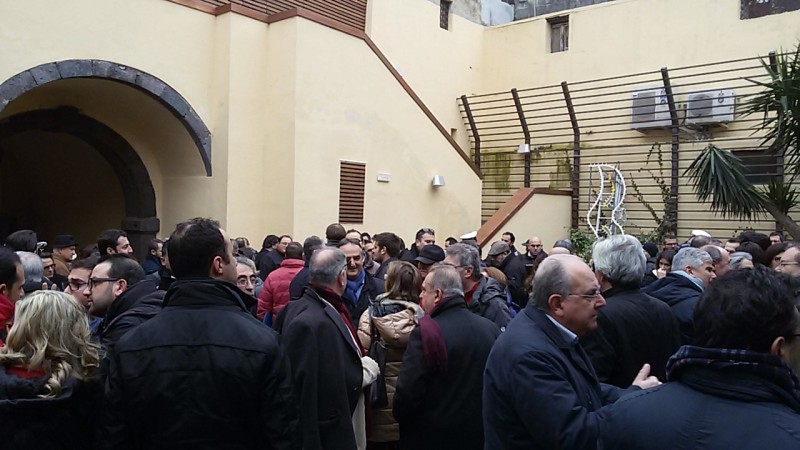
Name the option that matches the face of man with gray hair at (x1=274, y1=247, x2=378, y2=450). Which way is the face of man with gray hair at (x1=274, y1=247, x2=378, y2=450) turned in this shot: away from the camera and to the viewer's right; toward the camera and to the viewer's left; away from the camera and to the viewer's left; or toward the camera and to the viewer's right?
away from the camera and to the viewer's right

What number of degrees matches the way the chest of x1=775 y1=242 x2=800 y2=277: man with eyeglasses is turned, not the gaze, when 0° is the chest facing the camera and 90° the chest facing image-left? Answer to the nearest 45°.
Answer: approximately 90°

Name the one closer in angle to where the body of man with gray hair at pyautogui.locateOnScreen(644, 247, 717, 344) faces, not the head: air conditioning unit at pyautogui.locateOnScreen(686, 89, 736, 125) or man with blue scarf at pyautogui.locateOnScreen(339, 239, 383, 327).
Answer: the air conditioning unit

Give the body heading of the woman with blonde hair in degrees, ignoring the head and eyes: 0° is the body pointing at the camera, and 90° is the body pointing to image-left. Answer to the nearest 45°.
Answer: approximately 180°

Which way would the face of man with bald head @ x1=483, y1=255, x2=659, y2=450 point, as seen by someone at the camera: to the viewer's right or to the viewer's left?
to the viewer's right

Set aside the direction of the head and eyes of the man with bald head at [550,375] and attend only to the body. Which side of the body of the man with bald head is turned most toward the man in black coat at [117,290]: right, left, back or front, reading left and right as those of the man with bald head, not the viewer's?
back

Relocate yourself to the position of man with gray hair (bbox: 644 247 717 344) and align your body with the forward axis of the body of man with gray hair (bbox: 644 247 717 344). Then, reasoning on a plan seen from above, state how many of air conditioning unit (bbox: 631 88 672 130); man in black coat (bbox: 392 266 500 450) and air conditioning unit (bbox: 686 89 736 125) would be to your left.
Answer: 2

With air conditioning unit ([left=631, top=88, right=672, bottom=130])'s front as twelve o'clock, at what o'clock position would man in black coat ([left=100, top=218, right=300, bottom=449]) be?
The man in black coat is roughly at 12 o'clock from the air conditioning unit.

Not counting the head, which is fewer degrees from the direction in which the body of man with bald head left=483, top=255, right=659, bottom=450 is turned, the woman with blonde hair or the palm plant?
the palm plant

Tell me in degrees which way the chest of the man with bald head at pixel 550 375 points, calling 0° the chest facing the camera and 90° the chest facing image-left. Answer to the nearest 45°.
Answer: approximately 270°
